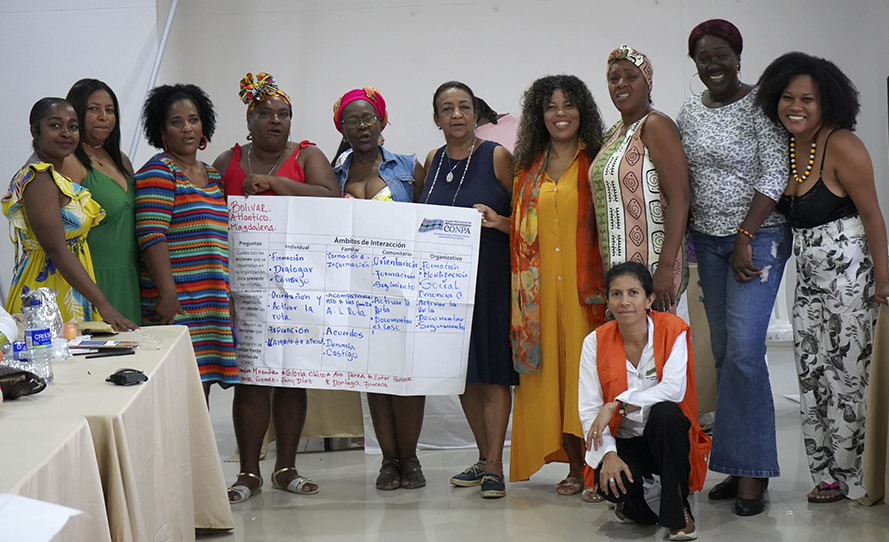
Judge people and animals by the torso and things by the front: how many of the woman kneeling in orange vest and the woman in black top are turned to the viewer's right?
0

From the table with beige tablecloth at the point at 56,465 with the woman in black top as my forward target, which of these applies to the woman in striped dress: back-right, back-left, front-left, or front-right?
front-left

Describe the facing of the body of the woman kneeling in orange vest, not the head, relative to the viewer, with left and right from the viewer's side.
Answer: facing the viewer

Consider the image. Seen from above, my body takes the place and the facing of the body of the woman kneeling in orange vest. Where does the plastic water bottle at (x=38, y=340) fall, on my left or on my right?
on my right

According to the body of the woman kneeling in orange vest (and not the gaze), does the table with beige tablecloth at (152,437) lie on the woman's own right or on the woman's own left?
on the woman's own right

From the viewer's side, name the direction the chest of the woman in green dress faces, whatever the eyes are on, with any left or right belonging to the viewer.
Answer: facing the viewer and to the right of the viewer

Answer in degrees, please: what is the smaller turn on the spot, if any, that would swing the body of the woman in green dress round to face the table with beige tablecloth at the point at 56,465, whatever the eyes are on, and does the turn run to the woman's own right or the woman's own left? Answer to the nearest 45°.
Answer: approximately 45° to the woman's own right

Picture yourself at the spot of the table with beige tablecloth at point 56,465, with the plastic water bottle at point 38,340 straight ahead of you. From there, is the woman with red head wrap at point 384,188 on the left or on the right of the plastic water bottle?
right

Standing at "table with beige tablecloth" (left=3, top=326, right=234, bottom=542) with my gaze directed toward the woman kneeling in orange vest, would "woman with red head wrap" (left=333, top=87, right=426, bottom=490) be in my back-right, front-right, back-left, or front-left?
front-left

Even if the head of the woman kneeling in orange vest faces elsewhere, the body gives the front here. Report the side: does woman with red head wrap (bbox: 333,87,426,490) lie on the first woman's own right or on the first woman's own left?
on the first woman's own right

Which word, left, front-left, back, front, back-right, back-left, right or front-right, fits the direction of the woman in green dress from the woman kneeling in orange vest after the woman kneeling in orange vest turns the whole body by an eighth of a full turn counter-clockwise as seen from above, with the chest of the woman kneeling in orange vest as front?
back-right

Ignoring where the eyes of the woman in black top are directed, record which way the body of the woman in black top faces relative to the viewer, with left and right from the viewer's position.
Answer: facing the viewer and to the left of the viewer

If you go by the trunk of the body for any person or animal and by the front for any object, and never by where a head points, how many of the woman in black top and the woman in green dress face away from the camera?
0
